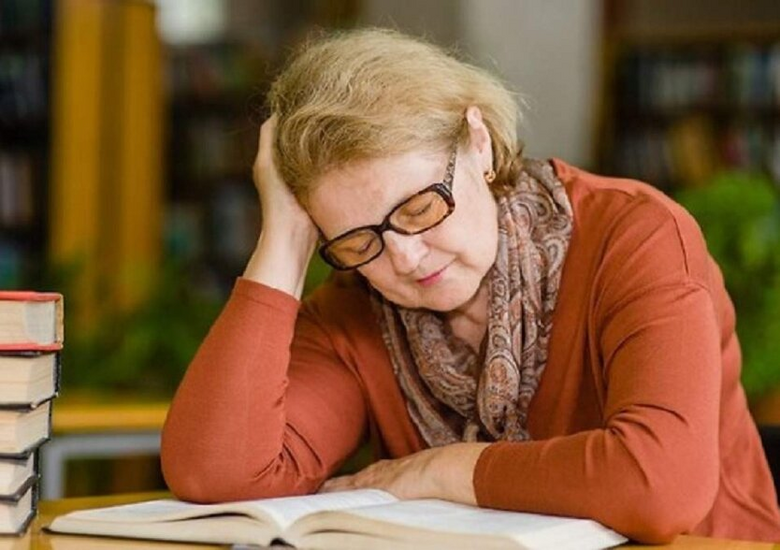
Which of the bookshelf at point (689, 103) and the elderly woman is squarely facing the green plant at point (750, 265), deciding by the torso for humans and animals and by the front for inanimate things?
the bookshelf

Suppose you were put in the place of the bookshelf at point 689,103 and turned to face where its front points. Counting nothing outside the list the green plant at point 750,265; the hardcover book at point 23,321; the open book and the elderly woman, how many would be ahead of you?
4

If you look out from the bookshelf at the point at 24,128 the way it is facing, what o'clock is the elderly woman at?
The elderly woman is roughly at 12 o'clock from the bookshelf.

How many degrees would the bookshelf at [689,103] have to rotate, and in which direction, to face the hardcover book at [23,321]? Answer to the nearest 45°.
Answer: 0° — it already faces it

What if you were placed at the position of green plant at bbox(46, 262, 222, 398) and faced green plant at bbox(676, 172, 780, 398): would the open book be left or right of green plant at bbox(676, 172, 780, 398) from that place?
right

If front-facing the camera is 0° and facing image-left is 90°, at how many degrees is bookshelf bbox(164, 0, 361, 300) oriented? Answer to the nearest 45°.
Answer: approximately 0°

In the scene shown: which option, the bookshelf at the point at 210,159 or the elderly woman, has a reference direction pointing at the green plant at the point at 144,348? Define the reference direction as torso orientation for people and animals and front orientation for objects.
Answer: the bookshelf
